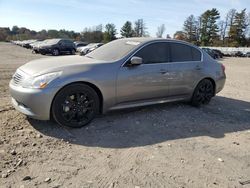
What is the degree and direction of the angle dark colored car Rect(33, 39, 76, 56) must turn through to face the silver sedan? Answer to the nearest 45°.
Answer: approximately 45° to its left

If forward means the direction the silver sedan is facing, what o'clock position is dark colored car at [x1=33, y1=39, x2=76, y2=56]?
The dark colored car is roughly at 4 o'clock from the silver sedan.

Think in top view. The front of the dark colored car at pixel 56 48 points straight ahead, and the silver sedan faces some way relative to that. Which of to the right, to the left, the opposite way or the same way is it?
the same way

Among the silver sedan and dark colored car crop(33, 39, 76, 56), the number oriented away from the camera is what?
0

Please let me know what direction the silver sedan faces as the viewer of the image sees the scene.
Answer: facing the viewer and to the left of the viewer
